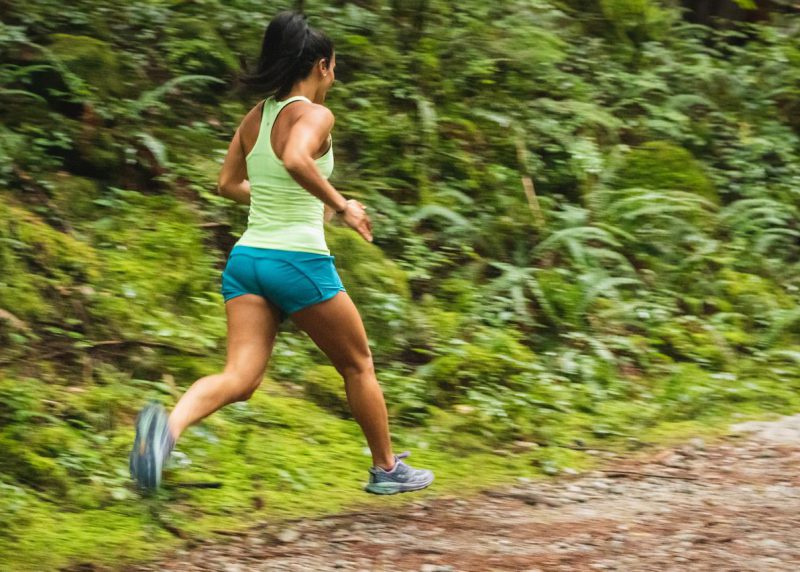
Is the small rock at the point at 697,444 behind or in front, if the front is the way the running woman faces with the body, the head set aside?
in front

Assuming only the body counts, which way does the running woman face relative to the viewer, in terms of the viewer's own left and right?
facing away from the viewer and to the right of the viewer

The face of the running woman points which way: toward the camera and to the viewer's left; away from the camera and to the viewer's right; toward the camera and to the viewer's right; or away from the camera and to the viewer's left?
away from the camera and to the viewer's right
